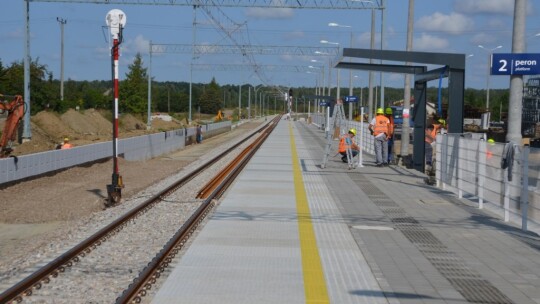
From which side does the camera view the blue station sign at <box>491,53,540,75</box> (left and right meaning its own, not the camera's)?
front

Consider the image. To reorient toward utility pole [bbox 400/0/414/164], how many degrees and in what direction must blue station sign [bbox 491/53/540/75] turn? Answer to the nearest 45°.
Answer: approximately 180°

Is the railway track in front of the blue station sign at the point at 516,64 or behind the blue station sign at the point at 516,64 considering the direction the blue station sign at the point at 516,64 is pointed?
in front

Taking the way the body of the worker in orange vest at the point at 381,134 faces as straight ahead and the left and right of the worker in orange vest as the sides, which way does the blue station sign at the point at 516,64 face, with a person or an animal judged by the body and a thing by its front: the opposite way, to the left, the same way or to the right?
the opposite way

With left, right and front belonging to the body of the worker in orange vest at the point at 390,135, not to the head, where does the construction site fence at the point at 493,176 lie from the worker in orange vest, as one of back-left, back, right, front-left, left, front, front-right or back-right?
left

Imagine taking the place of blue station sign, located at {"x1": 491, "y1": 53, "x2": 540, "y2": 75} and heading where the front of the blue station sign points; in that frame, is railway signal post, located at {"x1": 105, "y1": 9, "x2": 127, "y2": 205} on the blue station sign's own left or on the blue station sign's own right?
on the blue station sign's own right

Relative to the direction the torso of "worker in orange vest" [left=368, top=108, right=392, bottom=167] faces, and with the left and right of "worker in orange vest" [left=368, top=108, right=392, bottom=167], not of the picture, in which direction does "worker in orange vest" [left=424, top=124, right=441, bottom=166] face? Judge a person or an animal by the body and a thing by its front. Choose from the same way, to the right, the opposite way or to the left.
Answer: to the right
